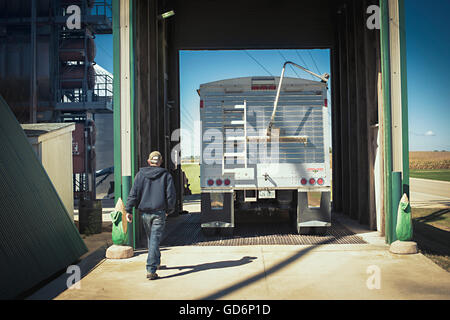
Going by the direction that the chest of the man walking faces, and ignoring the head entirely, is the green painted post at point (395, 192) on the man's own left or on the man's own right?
on the man's own right

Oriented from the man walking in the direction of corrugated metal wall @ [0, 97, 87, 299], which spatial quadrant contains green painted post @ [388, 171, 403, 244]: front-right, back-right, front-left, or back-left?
back-right

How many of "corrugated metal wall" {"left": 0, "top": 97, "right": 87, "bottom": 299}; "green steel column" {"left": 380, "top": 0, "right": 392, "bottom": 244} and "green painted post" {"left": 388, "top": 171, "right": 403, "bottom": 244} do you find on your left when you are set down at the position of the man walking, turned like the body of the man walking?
1

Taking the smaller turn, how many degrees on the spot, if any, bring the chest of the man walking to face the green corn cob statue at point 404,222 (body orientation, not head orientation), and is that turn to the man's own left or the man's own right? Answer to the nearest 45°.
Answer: approximately 90° to the man's own right

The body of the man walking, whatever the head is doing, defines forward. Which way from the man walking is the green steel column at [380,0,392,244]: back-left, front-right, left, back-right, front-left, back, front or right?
right

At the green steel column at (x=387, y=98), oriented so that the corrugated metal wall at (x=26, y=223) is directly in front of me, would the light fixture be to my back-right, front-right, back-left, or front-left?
front-right

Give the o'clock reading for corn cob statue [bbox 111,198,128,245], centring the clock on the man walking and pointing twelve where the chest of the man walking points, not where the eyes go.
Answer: The corn cob statue is roughly at 11 o'clock from the man walking.

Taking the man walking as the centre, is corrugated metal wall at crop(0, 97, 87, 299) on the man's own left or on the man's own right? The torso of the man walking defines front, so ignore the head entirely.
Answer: on the man's own left

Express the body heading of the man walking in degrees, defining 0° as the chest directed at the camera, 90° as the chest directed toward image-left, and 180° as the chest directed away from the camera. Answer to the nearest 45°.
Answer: approximately 180°

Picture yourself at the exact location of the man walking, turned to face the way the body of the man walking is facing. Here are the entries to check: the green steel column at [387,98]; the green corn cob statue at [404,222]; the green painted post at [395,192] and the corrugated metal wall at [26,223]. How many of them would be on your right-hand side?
3

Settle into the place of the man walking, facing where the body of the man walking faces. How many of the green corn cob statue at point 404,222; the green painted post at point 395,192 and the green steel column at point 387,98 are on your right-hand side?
3
